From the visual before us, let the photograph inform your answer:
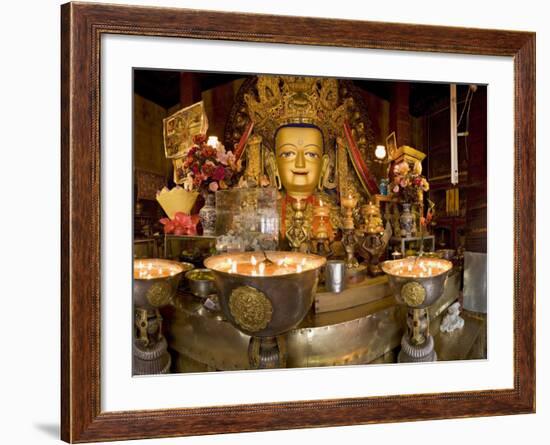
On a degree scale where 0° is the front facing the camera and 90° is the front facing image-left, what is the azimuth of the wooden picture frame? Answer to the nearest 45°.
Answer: approximately 315°
